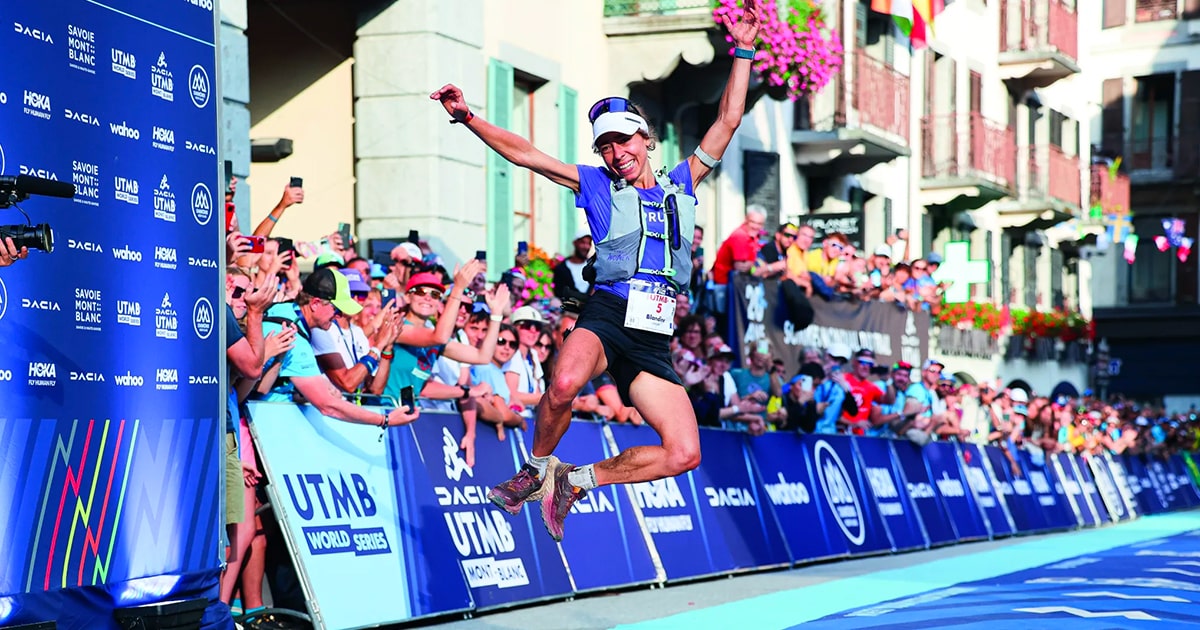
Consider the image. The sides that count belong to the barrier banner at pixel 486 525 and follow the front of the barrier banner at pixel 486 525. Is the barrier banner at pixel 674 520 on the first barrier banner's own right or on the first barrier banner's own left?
on the first barrier banner's own left

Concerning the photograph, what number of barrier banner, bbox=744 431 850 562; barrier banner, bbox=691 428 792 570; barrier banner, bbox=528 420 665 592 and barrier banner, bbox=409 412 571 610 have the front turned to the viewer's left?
0

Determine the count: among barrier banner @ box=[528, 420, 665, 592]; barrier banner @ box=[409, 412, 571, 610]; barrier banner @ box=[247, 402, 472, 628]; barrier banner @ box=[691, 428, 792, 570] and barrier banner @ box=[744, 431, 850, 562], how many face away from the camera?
0

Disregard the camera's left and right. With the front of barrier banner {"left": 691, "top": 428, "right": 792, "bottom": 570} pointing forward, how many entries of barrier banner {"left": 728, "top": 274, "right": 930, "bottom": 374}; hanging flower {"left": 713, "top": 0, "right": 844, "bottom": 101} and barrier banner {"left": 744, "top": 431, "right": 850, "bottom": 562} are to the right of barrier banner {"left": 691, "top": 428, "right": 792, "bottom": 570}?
0

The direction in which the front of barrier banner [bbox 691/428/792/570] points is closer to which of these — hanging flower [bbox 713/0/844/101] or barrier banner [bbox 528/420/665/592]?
the barrier banner

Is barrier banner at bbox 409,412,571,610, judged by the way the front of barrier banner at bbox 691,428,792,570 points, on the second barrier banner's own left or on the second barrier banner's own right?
on the second barrier banner's own right

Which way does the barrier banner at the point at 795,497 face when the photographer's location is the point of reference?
facing the viewer and to the right of the viewer

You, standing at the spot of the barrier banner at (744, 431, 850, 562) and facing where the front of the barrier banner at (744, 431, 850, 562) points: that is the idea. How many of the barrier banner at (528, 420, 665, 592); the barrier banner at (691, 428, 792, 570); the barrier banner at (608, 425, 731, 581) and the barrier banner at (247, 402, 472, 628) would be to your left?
0

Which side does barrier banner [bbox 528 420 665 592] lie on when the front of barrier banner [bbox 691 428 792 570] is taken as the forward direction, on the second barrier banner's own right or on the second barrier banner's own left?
on the second barrier banner's own right

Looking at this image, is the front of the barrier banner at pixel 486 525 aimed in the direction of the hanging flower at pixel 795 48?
no

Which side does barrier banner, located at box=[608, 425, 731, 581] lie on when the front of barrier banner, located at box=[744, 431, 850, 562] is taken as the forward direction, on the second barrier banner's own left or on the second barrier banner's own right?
on the second barrier banner's own right

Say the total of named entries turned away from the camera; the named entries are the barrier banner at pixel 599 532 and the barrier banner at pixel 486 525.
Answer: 0

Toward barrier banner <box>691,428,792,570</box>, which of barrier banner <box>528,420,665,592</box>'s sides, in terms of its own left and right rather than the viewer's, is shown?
left

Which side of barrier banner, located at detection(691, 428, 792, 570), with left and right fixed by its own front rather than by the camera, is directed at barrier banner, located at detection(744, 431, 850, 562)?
left

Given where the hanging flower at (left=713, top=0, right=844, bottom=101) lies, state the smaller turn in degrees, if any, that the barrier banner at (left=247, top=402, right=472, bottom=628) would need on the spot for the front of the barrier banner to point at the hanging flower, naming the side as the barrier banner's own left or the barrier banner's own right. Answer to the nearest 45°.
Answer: approximately 90° to the barrier banner's own left

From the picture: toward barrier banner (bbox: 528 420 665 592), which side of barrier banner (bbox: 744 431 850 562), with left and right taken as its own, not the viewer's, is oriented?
right

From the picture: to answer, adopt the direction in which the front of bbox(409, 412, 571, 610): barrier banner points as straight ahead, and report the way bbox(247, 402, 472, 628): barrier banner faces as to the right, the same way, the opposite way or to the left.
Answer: the same way
